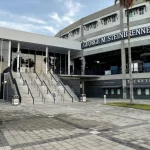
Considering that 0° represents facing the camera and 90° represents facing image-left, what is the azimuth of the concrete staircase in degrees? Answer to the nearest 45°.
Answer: approximately 315°

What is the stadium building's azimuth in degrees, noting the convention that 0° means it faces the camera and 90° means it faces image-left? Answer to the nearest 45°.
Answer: approximately 45°

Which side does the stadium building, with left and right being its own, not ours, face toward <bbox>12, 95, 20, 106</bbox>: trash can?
front

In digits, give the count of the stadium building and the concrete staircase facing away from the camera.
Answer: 0

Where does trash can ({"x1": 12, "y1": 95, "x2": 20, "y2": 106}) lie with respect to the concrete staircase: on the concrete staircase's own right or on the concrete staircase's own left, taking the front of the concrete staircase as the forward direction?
on the concrete staircase's own right
